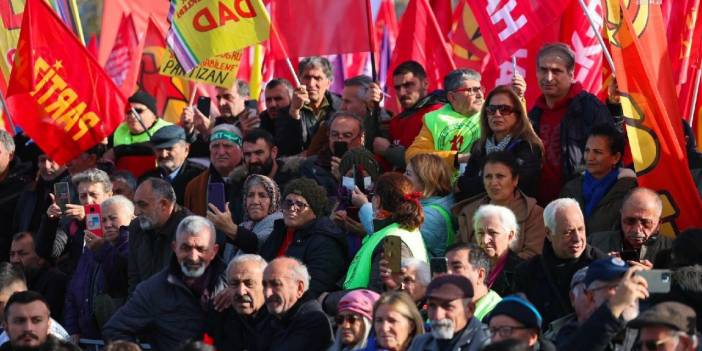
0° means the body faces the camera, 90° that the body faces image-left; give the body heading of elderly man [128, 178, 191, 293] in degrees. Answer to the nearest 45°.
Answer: approximately 45°

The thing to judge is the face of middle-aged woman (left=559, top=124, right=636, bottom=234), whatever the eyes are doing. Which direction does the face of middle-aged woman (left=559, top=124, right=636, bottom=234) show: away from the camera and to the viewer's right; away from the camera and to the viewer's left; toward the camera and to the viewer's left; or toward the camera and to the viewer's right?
toward the camera and to the viewer's left

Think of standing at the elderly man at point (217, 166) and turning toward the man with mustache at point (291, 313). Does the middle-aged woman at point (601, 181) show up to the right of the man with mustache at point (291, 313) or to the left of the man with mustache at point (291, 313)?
left

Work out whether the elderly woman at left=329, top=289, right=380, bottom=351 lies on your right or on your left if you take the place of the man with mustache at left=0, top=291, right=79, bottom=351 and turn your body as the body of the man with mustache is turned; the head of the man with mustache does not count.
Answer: on your left

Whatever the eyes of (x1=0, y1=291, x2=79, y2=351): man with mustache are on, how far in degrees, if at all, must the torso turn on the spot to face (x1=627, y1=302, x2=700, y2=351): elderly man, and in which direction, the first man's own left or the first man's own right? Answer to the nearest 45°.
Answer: approximately 45° to the first man's own left

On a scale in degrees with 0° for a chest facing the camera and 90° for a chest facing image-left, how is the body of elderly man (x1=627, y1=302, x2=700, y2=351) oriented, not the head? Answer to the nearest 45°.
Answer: approximately 45°

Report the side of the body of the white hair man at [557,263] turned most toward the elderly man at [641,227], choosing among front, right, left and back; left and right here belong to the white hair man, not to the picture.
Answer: left

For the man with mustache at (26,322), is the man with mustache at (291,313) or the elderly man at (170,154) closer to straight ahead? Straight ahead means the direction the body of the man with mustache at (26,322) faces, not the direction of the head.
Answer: the man with mustache
